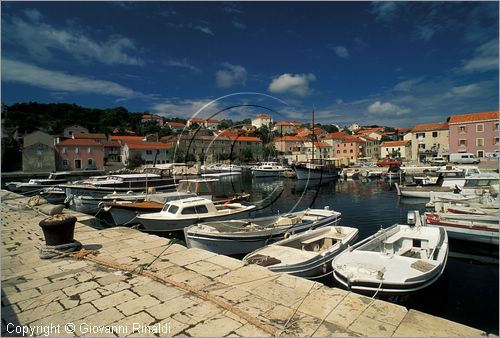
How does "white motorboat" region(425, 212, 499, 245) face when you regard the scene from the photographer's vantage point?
facing to the left of the viewer

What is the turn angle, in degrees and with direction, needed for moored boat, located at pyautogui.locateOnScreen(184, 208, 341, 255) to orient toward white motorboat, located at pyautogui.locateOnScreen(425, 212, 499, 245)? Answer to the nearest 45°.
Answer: approximately 135° to its left

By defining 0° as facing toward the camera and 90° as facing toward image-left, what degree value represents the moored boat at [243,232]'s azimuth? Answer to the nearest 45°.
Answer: approximately 45°

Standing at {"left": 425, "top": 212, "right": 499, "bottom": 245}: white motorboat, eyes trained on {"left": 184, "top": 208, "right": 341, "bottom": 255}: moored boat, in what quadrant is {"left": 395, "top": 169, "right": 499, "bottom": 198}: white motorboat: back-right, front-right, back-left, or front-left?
back-right

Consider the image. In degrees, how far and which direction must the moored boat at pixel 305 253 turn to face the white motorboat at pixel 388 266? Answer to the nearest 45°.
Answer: approximately 90° to its left
